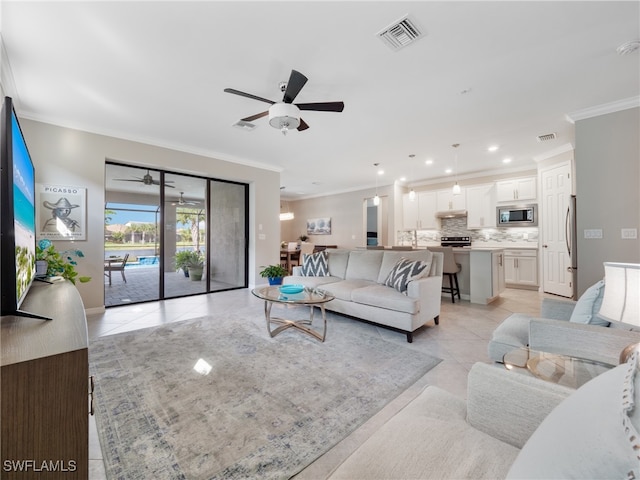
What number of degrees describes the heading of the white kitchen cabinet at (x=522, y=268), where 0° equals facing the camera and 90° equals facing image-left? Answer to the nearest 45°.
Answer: approximately 0°

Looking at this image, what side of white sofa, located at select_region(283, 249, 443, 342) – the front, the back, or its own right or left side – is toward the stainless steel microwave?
back

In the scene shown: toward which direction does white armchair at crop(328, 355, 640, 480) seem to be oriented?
to the viewer's left

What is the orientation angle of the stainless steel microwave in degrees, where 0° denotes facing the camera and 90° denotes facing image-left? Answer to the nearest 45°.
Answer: approximately 0°

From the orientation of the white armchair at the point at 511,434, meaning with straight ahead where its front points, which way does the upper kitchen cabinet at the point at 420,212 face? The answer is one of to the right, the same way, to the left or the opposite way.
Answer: to the left

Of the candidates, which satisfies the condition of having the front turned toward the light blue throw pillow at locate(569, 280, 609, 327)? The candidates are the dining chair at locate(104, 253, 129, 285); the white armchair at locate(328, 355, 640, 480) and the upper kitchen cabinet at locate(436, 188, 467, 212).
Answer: the upper kitchen cabinet

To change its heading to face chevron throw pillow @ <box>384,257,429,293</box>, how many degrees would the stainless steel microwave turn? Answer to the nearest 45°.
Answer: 0° — it already faces it
